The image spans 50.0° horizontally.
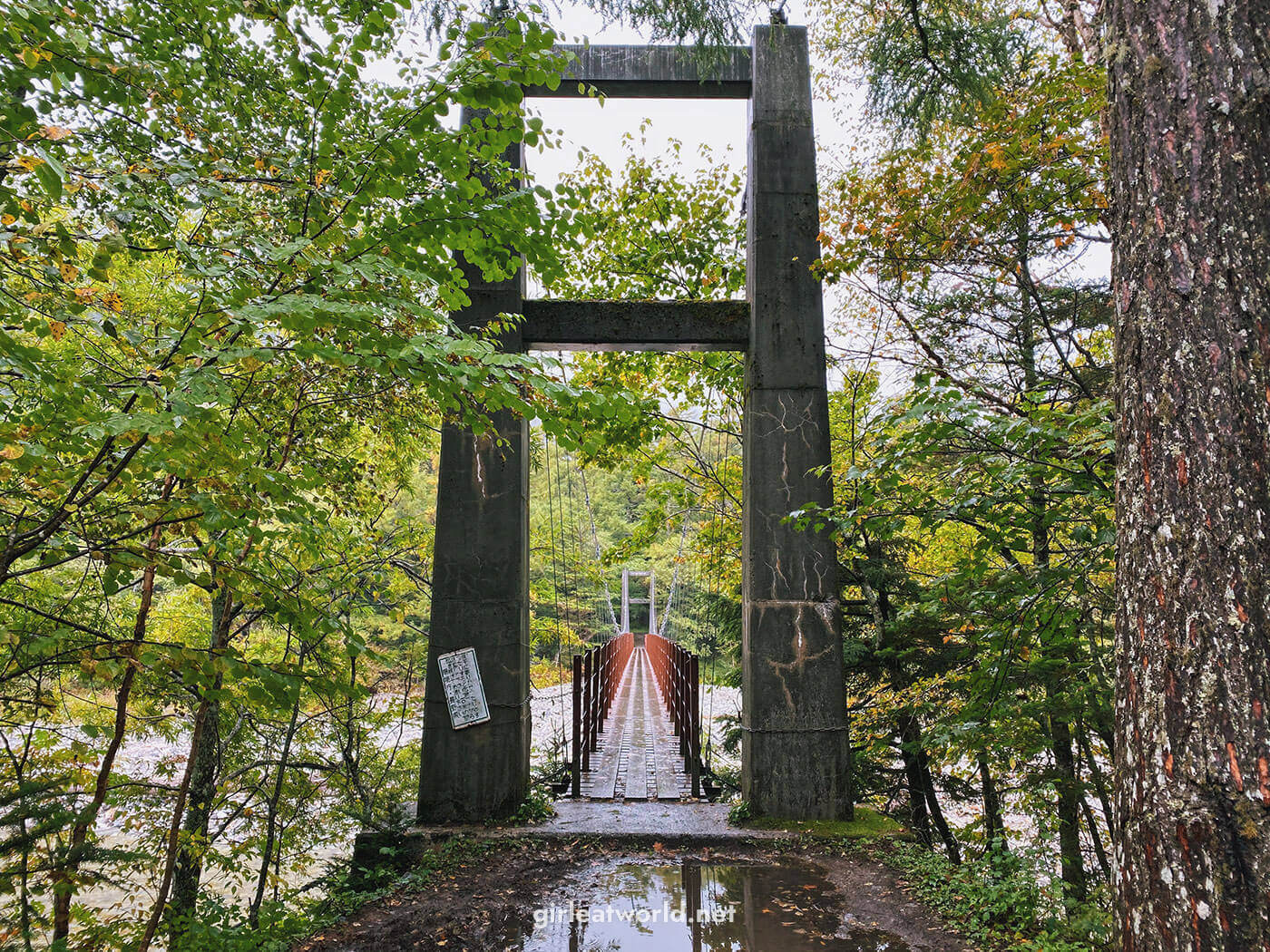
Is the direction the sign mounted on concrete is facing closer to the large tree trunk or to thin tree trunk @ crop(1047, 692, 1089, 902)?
the large tree trunk

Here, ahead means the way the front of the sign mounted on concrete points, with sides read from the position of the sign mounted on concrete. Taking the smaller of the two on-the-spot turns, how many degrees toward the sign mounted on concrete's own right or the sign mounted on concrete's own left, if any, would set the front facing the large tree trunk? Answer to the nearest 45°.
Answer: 0° — it already faces it

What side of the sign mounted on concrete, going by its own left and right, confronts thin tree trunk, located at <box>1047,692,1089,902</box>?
left

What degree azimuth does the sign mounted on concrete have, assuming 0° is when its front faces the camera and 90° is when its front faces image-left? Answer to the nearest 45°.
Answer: approximately 0°

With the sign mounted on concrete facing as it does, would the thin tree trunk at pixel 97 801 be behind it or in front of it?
in front

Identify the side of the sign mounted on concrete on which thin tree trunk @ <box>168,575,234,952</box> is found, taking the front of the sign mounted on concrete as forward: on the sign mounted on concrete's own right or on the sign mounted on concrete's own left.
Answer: on the sign mounted on concrete's own right

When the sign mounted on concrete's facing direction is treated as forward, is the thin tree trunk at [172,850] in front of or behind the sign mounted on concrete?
in front
